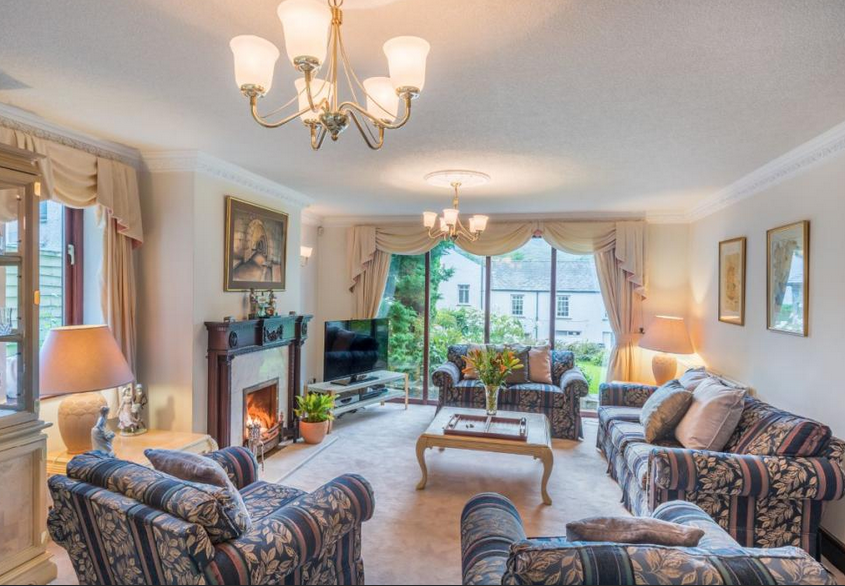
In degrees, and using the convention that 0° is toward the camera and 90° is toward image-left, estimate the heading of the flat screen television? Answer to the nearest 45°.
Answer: approximately 315°

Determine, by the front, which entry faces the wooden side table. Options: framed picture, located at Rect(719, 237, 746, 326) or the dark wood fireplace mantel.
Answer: the framed picture

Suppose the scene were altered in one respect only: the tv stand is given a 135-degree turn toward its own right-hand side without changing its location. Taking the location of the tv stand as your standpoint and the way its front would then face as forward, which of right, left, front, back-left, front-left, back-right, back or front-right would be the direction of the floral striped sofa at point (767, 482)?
back-left

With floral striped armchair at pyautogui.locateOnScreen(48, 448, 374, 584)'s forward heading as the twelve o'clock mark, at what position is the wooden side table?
The wooden side table is roughly at 10 o'clock from the floral striped armchair.

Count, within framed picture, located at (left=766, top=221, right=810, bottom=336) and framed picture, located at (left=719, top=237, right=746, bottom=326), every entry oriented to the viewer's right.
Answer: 0

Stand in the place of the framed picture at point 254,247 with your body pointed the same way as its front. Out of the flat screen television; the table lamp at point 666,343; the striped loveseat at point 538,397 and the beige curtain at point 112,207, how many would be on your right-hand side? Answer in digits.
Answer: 1

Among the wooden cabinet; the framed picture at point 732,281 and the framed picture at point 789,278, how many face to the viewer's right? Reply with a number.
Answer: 1

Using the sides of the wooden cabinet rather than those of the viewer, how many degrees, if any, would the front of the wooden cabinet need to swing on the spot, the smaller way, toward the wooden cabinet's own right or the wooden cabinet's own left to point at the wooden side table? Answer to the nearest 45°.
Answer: approximately 45° to the wooden cabinet's own left

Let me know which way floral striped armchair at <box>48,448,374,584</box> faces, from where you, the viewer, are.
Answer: facing away from the viewer and to the right of the viewer

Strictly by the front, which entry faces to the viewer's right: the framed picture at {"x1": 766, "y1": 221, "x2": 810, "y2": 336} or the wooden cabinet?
the wooden cabinet

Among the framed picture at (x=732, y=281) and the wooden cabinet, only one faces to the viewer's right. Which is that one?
the wooden cabinet

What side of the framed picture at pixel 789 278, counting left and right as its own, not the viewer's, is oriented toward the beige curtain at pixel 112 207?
front

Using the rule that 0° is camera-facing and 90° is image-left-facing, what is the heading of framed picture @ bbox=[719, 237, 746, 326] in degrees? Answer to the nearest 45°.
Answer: approximately 45°

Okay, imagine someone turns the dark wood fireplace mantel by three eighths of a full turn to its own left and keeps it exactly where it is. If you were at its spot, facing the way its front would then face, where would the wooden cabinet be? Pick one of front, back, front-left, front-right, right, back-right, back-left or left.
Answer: back-left

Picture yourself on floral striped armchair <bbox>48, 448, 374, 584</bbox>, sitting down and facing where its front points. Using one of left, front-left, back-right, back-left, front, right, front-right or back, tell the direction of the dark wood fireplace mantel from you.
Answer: front-left

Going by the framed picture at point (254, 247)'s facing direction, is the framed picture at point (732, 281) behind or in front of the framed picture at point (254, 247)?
in front

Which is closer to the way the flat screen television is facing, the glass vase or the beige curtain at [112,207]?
the glass vase

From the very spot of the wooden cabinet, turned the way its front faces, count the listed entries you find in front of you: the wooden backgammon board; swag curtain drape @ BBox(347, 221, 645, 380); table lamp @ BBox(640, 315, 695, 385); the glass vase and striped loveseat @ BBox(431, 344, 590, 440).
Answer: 5

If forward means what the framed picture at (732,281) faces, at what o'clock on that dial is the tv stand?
The tv stand is roughly at 1 o'clock from the framed picture.

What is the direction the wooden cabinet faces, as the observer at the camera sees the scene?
facing to the right of the viewer
